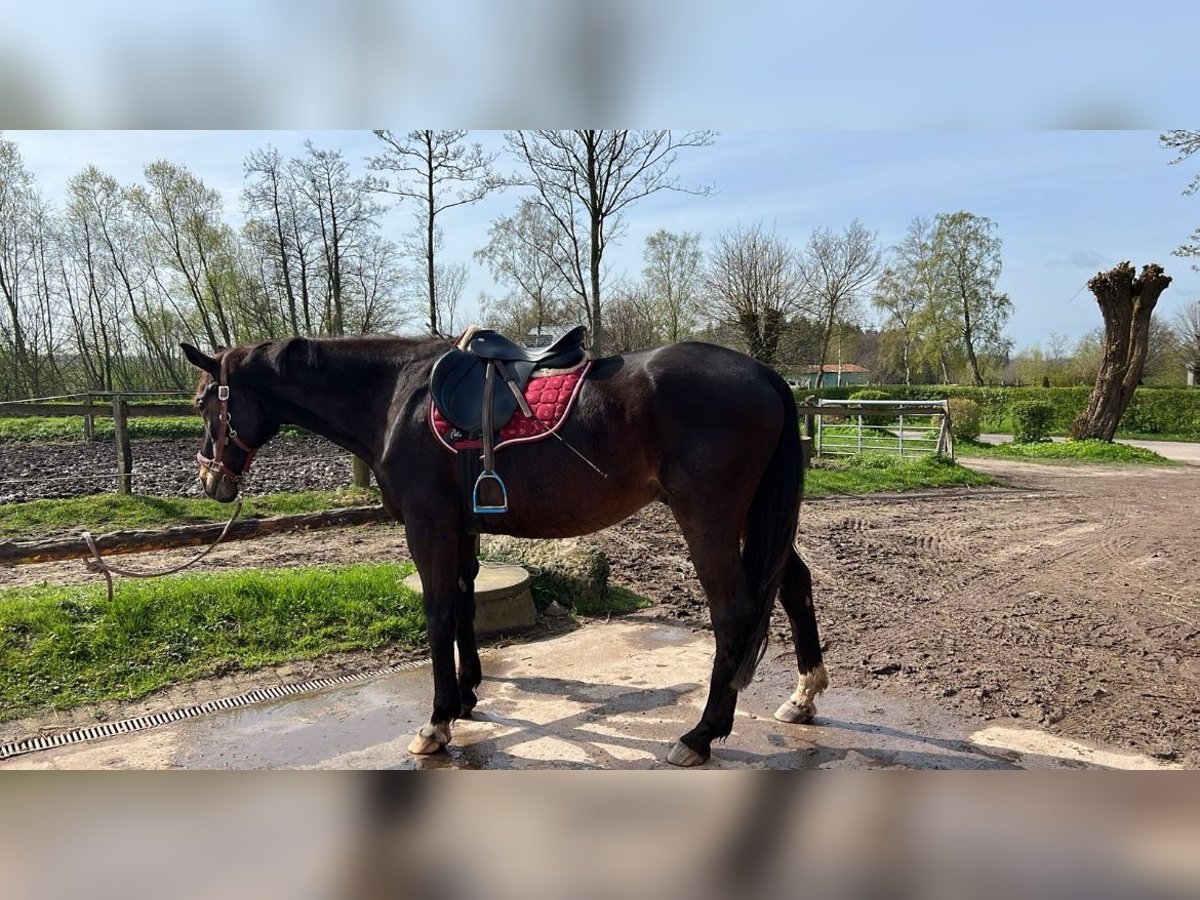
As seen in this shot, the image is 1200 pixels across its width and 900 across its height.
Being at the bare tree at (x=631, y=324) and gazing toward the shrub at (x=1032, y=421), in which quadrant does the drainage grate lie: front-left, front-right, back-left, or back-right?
front-right

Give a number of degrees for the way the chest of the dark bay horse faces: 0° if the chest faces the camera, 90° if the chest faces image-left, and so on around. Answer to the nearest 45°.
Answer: approximately 90°

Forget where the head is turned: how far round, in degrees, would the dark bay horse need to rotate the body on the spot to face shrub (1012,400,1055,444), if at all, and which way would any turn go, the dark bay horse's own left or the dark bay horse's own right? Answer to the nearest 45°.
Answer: approximately 135° to the dark bay horse's own right

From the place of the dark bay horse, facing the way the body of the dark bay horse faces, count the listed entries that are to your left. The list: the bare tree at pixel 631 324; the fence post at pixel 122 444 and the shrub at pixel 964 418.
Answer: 0

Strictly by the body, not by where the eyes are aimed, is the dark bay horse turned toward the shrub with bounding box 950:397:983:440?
no

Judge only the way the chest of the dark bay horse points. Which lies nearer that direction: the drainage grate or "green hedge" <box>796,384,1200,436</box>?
the drainage grate

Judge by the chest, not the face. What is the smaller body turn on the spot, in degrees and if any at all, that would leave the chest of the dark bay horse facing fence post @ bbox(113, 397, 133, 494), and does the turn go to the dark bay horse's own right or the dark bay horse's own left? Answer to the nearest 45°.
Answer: approximately 45° to the dark bay horse's own right

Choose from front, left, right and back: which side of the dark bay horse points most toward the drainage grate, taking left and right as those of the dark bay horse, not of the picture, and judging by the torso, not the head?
front

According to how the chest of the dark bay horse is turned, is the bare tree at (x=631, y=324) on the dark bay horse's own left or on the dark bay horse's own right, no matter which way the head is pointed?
on the dark bay horse's own right

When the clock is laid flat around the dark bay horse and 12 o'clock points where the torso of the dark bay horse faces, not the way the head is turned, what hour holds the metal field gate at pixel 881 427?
The metal field gate is roughly at 4 o'clock from the dark bay horse.

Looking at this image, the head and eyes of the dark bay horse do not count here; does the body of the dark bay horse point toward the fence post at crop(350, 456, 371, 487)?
no

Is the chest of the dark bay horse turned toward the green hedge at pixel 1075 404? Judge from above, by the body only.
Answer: no
